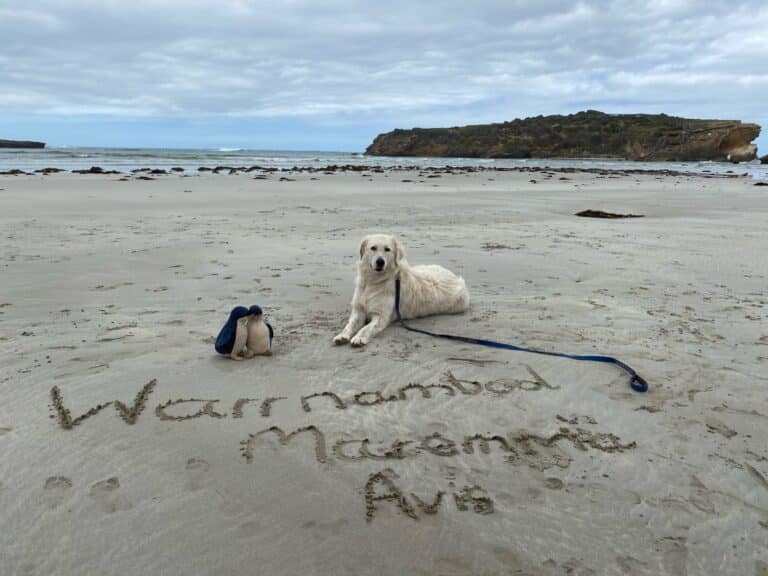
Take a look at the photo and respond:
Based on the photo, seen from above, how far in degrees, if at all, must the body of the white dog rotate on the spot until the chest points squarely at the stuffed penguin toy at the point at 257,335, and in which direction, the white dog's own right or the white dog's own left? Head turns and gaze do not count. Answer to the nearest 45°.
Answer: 0° — it already faces it

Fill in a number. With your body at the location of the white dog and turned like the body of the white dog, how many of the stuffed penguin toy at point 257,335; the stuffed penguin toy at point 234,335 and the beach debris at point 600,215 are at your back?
1

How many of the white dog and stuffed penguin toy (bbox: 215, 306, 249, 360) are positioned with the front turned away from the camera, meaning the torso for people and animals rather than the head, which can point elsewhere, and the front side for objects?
0

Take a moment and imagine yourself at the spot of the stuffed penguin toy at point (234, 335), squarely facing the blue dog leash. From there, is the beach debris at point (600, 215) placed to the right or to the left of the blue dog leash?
left

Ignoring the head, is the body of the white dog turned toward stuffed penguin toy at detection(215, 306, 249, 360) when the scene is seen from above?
yes

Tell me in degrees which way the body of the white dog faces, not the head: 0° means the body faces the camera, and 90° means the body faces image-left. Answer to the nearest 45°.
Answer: approximately 45°
